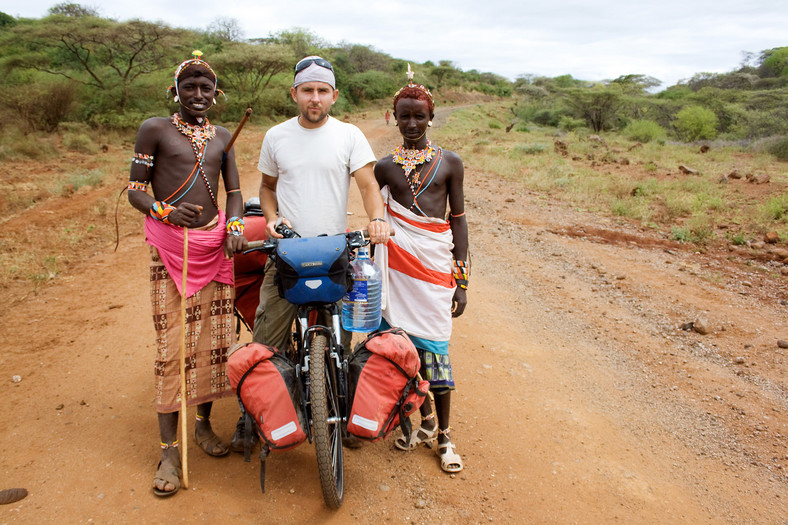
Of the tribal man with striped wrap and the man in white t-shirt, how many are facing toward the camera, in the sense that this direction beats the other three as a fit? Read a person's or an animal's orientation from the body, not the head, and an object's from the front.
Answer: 2

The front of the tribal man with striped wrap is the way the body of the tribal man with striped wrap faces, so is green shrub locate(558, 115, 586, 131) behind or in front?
behind

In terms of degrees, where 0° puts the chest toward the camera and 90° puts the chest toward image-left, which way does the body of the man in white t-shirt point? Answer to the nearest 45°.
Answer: approximately 0°

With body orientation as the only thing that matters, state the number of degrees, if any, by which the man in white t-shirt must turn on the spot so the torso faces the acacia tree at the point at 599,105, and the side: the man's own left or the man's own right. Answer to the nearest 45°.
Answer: approximately 135° to the man's own left
